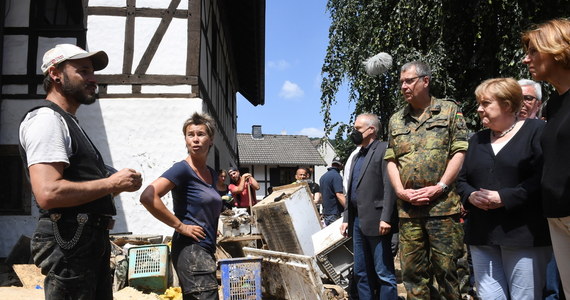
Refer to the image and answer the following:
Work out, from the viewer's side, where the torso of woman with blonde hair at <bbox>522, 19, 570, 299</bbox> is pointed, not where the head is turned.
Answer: to the viewer's left

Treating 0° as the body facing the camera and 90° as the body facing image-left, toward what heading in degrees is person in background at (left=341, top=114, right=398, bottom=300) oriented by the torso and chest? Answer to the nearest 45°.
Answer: approximately 45°

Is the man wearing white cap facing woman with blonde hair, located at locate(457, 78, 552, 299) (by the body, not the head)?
yes

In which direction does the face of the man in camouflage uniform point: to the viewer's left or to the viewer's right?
to the viewer's left

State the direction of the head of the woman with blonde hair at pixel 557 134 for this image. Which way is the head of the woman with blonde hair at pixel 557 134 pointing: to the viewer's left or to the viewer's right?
to the viewer's left

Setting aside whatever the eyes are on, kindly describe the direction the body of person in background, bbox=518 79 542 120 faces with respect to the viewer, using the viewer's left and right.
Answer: facing the viewer and to the left of the viewer

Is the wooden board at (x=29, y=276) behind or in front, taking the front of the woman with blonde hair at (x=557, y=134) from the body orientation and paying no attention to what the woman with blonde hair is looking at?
in front
